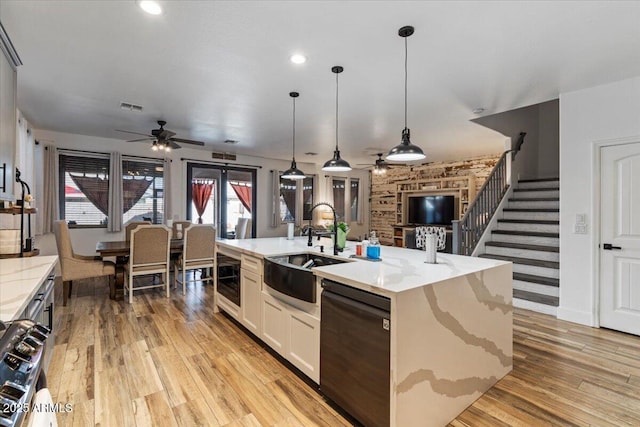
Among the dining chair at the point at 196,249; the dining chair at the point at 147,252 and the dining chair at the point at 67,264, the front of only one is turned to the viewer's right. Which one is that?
the dining chair at the point at 67,264

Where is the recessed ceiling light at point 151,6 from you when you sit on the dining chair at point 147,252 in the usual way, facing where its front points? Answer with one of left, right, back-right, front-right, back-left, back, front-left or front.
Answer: back

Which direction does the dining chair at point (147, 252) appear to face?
away from the camera

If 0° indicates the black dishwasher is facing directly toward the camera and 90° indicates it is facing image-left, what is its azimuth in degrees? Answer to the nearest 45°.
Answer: approximately 45°

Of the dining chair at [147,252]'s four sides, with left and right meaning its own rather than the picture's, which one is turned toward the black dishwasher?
back

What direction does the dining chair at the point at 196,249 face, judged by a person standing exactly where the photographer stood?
facing away from the viewer and to the left of the viewer

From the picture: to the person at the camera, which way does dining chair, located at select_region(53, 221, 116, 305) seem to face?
facing to the right of the viewer

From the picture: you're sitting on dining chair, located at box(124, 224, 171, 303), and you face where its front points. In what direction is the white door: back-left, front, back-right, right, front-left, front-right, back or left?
back-right

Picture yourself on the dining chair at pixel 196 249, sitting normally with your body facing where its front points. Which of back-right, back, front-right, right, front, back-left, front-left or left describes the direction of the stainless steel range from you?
back-left

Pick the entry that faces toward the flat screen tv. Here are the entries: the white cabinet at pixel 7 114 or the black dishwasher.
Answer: the white cabinet

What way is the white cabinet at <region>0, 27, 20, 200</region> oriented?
to the viewer's right

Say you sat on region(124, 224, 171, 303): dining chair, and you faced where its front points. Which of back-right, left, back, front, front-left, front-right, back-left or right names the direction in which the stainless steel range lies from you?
back
